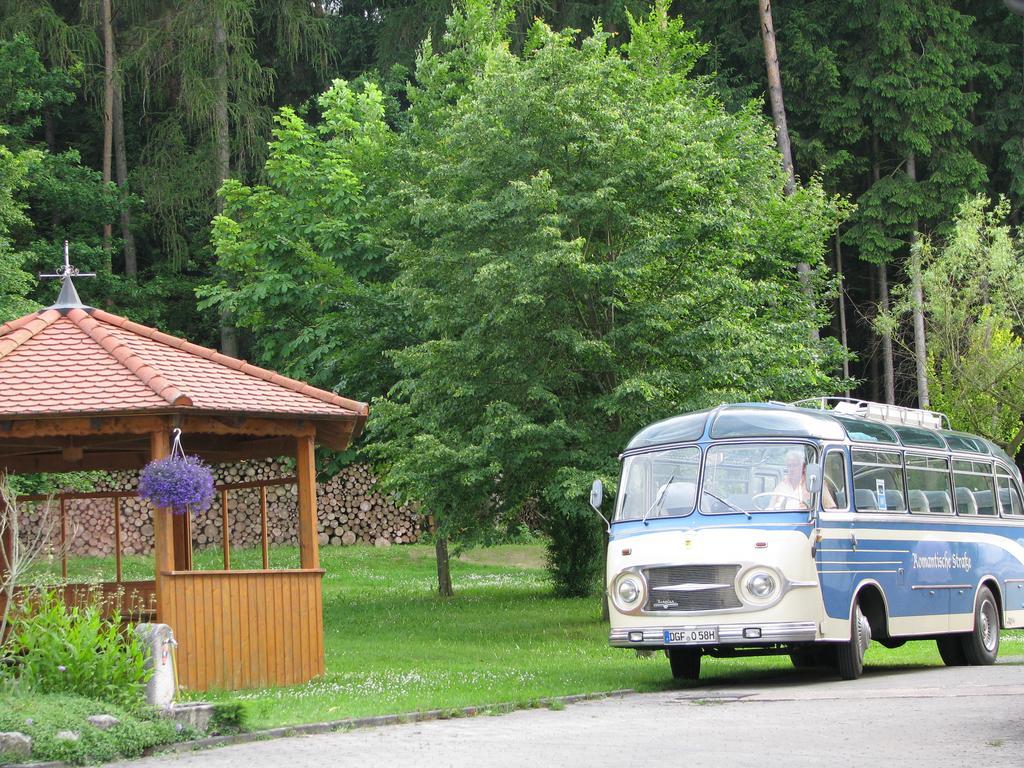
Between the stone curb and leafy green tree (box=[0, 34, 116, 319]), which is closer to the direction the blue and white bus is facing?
the stone curb

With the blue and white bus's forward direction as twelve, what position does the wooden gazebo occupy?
The wooden gazebo is roughly at 1 o'clock from the blue and white bus.

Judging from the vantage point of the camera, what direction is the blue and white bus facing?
facing the viewer and to the left of the viewer

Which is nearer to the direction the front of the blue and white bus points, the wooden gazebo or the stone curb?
the stone curb

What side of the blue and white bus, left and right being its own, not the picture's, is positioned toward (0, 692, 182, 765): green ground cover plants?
front

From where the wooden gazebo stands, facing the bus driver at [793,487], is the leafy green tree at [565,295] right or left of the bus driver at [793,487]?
left

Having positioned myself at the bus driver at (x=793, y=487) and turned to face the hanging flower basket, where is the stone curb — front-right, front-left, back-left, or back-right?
front-left

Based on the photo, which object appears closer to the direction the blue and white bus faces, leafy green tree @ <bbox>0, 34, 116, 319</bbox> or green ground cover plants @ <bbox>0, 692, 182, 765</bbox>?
the green ground cover plants

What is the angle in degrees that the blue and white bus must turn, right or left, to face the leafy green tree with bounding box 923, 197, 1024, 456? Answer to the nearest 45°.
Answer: approximately 135° to its right

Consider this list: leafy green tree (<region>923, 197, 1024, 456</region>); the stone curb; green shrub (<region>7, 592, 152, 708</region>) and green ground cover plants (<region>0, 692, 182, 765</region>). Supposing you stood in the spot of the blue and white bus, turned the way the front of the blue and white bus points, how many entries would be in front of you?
3

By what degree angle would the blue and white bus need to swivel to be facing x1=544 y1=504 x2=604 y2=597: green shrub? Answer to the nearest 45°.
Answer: approximately 135° to its right

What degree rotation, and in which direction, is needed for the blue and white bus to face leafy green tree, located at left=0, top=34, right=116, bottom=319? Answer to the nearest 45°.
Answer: approximately 90° to its right

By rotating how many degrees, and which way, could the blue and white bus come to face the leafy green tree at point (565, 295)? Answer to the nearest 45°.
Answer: approximately 90° to its right

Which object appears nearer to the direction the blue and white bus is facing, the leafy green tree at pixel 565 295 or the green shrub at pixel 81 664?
the green shrub

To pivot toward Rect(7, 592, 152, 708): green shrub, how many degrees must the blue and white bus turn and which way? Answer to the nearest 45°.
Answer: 0° — it already faces it

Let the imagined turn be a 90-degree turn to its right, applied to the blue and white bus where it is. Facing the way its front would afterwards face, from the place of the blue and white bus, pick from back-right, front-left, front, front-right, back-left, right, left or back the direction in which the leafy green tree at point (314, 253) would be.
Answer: front
